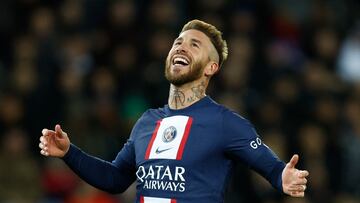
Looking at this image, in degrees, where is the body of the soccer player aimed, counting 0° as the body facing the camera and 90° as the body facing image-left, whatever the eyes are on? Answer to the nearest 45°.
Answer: approximately 45°
